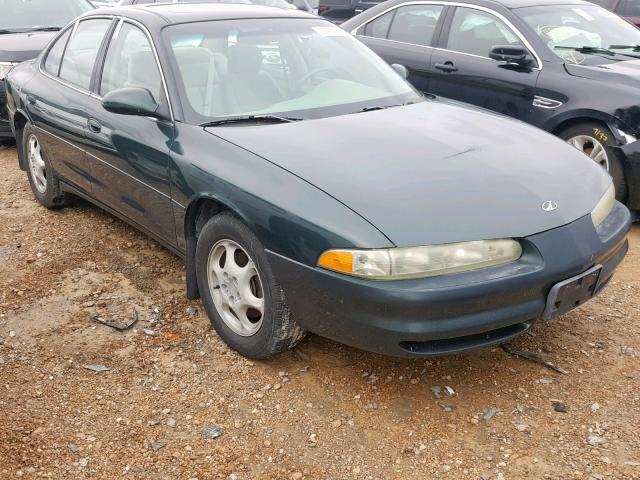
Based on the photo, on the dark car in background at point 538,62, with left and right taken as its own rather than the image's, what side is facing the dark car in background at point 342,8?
back

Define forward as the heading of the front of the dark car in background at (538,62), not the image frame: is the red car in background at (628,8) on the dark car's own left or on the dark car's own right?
on the dark car's own left

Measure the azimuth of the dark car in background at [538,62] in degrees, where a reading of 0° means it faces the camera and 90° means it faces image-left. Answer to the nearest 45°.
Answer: approximately 315°

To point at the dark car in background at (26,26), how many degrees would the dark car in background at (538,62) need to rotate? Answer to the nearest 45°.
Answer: approximately 135° to its right
